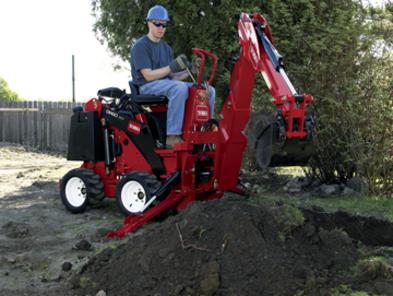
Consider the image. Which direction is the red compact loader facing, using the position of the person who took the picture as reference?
facing the viewer and to the right of the viewer

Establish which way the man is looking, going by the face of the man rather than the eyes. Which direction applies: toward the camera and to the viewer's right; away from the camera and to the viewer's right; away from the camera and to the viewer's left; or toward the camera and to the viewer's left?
toward the camera and to the viewer's right

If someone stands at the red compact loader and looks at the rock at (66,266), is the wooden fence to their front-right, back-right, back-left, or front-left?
back-right

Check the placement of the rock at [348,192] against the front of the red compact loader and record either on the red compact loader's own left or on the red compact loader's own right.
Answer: on the red compact loader's own left

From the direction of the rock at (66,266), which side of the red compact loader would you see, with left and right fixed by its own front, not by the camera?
right

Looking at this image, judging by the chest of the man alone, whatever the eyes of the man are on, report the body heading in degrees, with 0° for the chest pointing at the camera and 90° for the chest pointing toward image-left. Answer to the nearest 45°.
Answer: approximately 315°

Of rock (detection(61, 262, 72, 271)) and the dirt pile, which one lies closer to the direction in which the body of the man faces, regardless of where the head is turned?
the dirt pile

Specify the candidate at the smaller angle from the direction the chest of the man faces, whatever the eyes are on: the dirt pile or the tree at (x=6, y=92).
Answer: the dirt pile

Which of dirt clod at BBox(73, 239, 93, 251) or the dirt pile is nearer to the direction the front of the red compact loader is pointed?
the dirt pile
